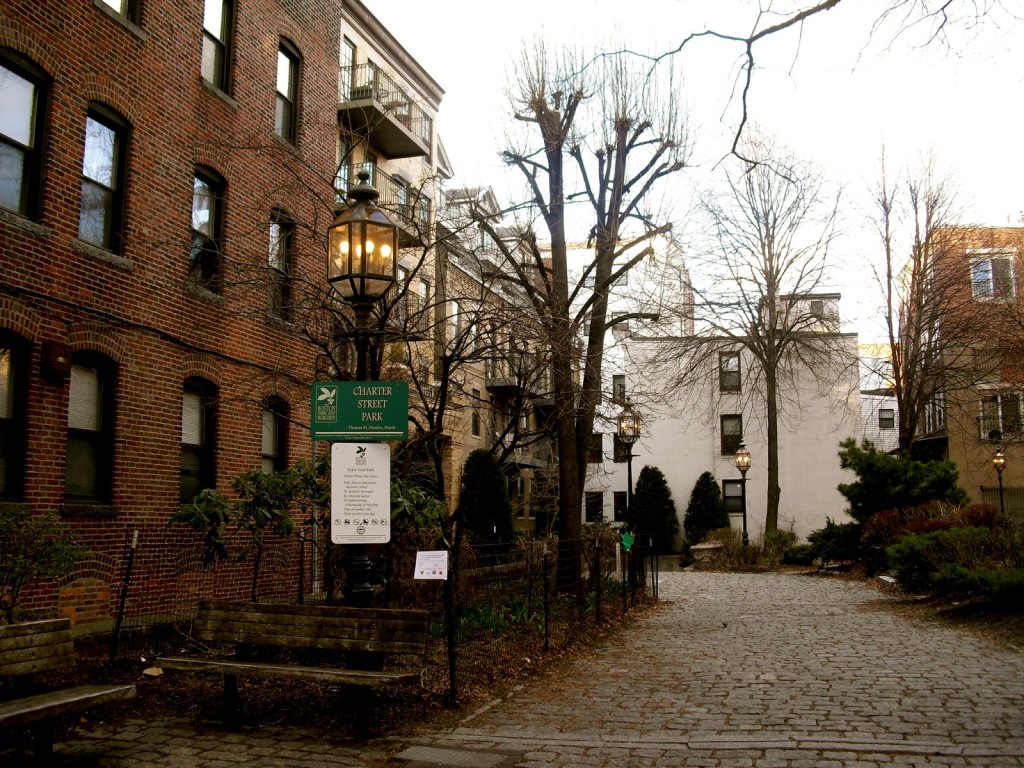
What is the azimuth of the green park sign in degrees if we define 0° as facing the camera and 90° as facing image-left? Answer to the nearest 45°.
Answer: approximately 0°

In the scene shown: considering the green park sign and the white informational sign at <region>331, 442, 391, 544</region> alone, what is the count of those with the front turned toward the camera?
2

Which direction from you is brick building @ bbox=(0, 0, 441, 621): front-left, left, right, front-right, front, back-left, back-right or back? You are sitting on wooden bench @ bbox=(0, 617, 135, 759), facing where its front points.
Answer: back-left

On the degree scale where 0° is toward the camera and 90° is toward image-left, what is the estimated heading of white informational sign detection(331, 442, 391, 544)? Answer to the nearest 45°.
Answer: approximately 0°

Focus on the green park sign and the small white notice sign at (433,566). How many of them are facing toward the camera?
2

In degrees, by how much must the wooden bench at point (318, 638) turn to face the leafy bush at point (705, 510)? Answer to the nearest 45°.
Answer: approximately 180°

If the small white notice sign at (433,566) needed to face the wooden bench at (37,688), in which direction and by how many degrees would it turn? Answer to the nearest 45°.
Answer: approximately 45° to its right

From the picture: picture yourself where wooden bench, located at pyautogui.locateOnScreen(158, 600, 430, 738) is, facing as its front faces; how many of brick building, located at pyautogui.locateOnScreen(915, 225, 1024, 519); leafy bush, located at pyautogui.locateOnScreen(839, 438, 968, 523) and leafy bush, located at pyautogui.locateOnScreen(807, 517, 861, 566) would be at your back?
3

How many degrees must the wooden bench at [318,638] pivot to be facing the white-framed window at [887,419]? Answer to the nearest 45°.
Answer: approximately 180°
